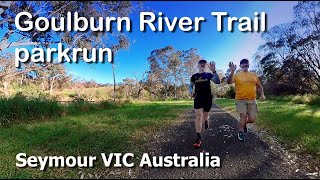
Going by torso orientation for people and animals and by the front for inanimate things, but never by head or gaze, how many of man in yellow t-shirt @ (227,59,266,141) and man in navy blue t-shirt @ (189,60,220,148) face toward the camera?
2

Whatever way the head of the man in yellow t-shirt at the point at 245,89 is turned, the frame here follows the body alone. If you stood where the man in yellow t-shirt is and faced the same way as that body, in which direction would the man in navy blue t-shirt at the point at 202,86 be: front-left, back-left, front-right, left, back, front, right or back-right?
front-right

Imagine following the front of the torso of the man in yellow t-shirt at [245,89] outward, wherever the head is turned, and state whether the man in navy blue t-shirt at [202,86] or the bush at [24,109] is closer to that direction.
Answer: the man in navy blue t-shirt

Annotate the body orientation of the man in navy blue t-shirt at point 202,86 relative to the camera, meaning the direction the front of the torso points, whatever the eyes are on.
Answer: toward the camera

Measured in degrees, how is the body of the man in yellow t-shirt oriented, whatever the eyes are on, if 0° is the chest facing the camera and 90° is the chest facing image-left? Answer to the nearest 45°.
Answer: approximately 0°

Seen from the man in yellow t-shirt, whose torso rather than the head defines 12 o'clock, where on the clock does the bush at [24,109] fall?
The bush is roughly at 4 o'clock from the man in yellow t-shirt.

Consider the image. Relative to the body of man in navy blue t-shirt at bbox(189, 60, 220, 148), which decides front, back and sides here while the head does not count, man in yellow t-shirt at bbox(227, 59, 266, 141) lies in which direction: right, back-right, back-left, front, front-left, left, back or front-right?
back-left

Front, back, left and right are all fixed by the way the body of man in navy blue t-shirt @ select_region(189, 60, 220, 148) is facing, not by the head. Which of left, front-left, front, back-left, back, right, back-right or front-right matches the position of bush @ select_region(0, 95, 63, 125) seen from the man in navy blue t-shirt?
back-right

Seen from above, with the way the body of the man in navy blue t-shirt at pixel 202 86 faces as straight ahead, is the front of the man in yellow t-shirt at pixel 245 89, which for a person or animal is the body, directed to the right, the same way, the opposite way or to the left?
the same way
